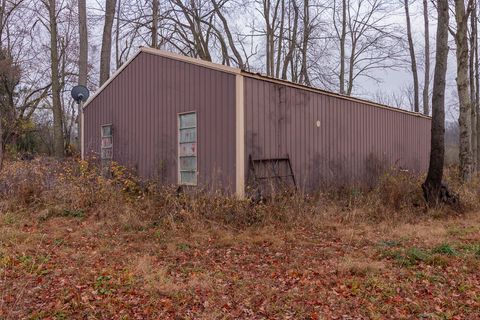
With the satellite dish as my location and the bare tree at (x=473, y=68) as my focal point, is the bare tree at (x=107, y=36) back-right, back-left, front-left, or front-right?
front-left

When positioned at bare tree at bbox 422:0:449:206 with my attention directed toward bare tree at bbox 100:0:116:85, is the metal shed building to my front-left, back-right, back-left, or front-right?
front-left

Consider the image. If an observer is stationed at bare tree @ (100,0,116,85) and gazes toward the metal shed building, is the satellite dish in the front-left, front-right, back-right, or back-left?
front-right

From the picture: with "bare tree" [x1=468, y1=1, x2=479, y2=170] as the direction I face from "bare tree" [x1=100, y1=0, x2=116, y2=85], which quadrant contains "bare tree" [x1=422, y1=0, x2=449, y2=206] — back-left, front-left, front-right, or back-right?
front-right

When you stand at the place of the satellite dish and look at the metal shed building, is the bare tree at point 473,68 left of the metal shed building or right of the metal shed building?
left

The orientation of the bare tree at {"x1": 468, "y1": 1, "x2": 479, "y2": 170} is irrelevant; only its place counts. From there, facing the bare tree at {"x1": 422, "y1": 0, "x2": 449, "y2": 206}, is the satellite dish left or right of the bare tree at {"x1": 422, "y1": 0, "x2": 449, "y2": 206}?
right
